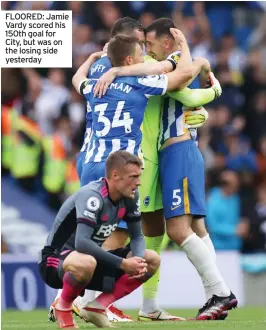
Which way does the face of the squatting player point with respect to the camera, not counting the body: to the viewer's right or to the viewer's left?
to the viewer's right

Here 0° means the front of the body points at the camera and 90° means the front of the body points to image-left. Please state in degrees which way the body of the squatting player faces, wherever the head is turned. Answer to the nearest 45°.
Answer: approximately 315°

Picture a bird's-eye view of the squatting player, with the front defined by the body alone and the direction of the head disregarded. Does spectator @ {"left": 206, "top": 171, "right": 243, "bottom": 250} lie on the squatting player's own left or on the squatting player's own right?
on the squatting player's own left

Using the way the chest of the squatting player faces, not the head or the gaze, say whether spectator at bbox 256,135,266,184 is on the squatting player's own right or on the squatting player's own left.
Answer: on the squatting player's own left
